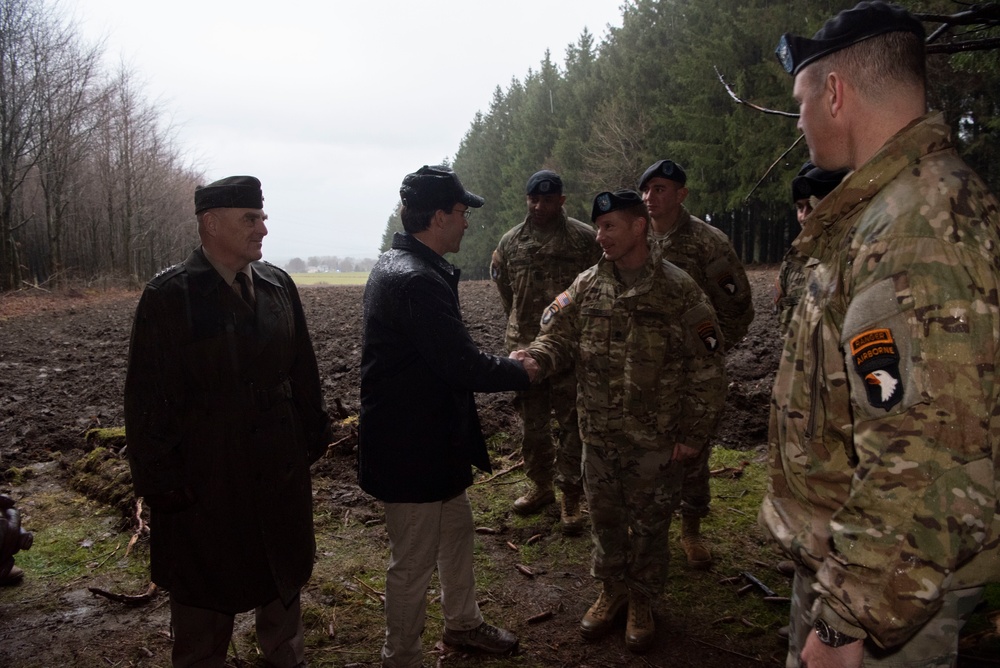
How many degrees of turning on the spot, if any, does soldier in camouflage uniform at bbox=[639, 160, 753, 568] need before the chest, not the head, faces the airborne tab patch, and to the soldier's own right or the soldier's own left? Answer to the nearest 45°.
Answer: approximately 45° to the soldier's own left

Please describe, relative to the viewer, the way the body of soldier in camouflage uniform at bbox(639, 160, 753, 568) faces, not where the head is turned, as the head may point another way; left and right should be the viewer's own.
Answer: facing the viewer and to the left of the viewer

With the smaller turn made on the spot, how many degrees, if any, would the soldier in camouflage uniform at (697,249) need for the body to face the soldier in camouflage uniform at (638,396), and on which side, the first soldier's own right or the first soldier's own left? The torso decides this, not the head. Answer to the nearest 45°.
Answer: approximately 45° to the first soldier's own left

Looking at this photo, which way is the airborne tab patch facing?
toward the camera

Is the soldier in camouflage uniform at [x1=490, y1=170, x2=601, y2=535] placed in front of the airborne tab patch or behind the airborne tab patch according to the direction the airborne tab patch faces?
behind

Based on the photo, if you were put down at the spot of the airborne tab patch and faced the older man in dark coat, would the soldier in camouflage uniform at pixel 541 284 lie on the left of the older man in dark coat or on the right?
right

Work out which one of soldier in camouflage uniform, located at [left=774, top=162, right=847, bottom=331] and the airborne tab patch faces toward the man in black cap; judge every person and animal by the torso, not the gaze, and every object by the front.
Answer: the soldier in camouflage uniform

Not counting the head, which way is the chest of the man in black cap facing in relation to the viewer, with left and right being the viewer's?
facing to the right of the viewer

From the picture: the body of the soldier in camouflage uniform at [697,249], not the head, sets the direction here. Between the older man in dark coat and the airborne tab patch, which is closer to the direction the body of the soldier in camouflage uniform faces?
the older man in dark coat

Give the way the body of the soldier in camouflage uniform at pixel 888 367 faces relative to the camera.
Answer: to the viewer's left

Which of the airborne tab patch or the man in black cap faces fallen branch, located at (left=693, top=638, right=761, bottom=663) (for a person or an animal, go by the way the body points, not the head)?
the man in black cap

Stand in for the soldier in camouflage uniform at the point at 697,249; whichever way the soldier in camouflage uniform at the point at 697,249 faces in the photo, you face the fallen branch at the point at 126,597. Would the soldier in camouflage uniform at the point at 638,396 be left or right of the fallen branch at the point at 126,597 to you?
left

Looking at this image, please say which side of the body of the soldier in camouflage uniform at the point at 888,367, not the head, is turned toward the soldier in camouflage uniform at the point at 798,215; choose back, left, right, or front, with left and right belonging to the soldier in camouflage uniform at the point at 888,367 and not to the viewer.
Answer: right

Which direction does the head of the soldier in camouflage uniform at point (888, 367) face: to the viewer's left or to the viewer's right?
to the viewer's left

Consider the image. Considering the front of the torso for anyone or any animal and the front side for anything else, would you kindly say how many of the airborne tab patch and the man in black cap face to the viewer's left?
0
